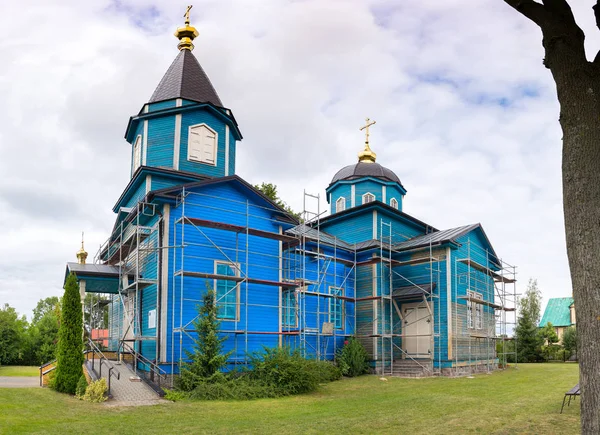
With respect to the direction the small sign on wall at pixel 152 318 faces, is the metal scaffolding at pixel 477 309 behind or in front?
behind

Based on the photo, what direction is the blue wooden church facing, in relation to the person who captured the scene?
facing the viewer and to the left of the viewer

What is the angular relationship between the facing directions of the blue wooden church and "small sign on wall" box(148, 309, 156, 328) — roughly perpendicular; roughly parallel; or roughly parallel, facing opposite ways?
roughly parallel

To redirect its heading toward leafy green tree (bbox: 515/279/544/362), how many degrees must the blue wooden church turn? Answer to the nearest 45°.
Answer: approximately 180°

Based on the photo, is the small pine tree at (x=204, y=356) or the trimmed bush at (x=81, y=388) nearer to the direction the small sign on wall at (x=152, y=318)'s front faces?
the trimmed bush

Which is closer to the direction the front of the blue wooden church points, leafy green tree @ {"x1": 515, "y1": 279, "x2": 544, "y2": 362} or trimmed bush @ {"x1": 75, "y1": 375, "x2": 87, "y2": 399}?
the trimmed bush

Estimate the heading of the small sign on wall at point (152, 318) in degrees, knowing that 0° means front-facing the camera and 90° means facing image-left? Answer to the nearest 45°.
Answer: approximately 45°

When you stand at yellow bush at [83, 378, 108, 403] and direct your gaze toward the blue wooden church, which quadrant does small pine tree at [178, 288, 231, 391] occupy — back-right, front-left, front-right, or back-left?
front-right

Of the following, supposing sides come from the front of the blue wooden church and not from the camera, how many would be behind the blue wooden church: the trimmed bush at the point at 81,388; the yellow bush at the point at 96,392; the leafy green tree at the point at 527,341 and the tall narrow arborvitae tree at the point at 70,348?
1
